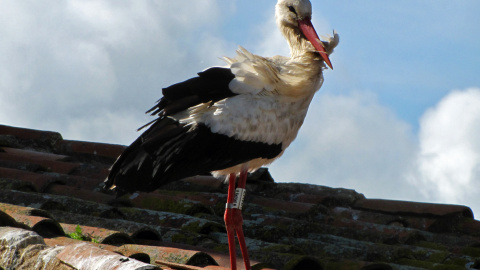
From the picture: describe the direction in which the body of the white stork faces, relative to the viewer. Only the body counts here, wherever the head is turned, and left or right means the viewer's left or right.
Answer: facing to the right of the viewer
